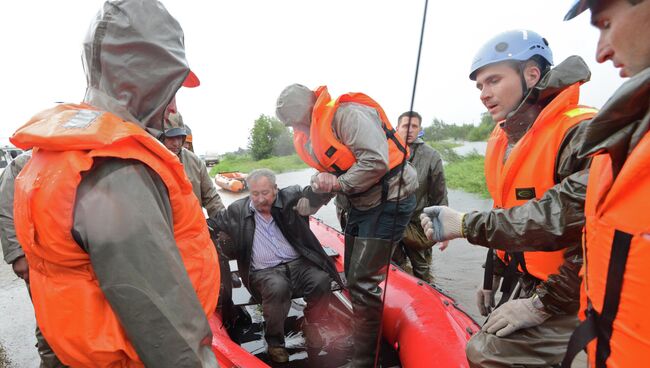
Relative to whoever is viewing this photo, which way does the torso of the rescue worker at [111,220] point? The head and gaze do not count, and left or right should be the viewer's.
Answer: facing away from the viewer and to the right of the viewer

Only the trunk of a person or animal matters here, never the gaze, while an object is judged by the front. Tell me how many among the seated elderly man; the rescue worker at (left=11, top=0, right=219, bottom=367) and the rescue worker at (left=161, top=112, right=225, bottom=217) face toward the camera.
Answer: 2

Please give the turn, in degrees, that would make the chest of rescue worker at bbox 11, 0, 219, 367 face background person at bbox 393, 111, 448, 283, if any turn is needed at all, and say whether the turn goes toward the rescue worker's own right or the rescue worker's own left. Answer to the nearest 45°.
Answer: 0° — they already face them

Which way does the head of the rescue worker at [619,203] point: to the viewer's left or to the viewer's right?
to the viewer's left

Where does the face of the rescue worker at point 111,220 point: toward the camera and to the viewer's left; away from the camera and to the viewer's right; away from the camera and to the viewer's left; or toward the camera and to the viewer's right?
away from the camera and to the viewer's right

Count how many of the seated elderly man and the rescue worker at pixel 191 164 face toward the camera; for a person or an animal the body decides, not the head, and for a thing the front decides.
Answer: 2

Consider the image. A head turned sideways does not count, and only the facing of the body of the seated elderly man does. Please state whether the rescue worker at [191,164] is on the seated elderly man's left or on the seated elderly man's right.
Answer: on the seated elderly man's right

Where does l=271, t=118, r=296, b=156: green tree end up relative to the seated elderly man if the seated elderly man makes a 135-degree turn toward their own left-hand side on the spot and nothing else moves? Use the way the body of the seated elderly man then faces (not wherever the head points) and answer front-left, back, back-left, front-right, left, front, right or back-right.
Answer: front-left

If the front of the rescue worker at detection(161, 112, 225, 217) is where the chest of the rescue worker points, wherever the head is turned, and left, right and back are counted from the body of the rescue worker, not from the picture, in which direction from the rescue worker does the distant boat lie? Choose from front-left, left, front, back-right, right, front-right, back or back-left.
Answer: back

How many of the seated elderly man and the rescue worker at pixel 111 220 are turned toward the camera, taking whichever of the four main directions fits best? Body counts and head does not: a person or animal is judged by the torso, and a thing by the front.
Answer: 1

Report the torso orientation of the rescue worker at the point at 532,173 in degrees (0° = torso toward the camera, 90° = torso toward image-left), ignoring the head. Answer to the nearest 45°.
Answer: approximately 45°

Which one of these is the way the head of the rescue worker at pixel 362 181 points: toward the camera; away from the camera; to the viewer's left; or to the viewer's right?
to the viewer's left

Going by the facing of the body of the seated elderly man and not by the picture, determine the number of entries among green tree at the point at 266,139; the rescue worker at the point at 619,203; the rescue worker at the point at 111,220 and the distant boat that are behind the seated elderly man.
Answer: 2
